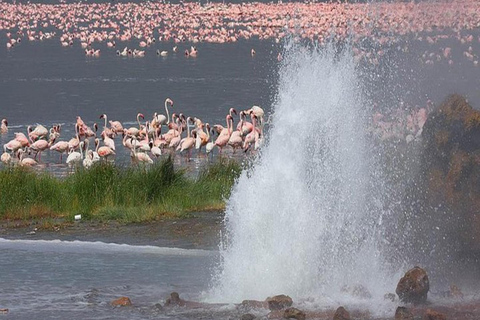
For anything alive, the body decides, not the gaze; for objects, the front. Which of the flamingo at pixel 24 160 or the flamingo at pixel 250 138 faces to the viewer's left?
the flamingo at pixel 24 160

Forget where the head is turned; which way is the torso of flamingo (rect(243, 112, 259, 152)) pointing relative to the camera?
to the viewer's right

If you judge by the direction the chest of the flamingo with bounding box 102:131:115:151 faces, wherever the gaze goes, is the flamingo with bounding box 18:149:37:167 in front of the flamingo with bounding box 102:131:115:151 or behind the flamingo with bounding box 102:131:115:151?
in front

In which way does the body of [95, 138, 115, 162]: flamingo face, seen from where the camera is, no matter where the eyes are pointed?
to the viewer's left

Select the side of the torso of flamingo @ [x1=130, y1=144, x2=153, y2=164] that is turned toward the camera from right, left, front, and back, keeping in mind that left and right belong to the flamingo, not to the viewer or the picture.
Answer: left

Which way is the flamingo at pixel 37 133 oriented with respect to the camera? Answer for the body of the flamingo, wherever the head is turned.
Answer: to the viewer's left

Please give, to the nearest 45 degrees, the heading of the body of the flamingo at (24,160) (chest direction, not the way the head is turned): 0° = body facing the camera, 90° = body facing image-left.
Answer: approximately 90°

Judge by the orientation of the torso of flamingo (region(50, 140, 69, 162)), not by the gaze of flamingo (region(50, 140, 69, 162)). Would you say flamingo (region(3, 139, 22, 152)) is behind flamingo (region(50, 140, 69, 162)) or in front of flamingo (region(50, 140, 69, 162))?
behind

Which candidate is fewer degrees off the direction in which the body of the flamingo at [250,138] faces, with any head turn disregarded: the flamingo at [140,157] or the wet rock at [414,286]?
the wet rock
